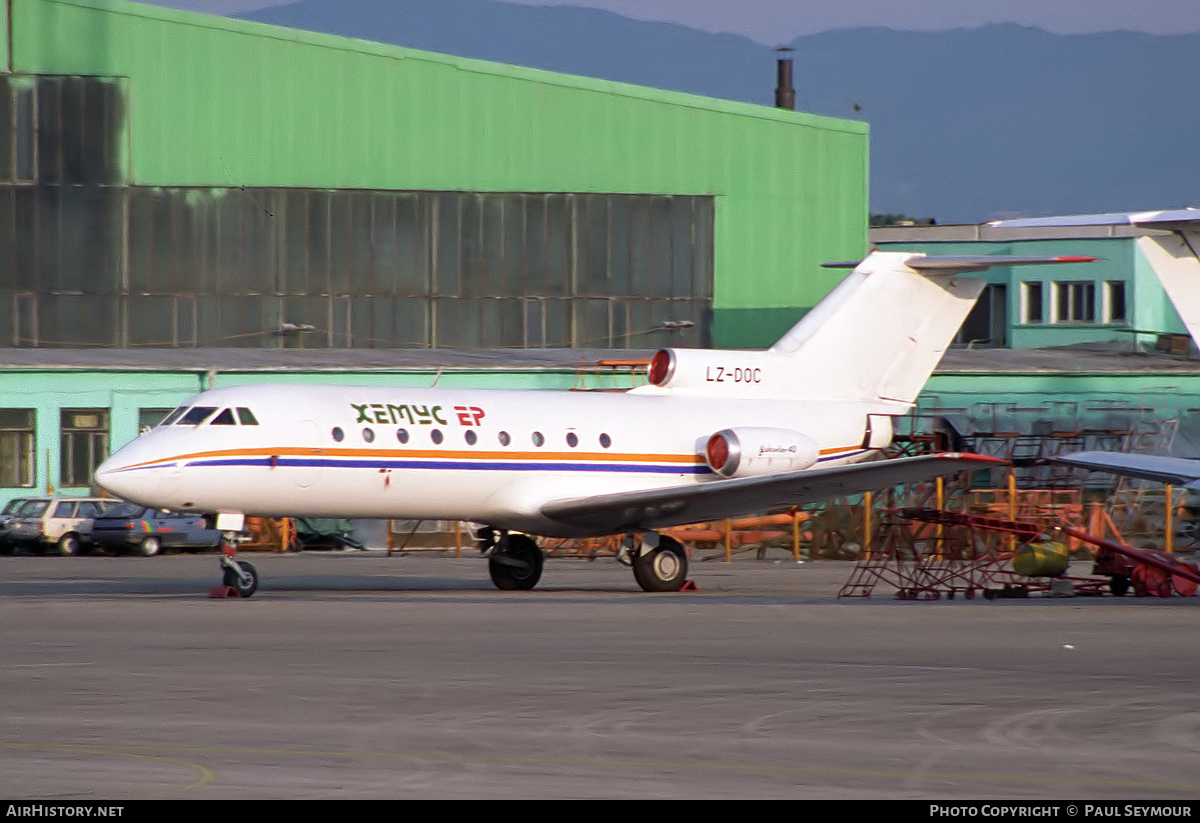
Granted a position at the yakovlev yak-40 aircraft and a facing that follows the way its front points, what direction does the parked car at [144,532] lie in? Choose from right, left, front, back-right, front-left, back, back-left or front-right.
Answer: right

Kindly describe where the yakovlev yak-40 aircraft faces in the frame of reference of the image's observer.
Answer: facing the viewer and to the left of the viewer

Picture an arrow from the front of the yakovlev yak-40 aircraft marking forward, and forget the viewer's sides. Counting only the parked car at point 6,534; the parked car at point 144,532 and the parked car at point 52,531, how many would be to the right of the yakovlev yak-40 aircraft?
3

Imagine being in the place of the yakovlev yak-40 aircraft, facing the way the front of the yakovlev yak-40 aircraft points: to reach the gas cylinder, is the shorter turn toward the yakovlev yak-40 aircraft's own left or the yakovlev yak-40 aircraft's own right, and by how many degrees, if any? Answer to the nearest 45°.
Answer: approximately 135° to the yakovlev yak-40 aircraft's own left

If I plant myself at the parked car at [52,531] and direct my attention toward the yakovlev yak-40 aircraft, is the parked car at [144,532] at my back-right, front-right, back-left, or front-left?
front-left

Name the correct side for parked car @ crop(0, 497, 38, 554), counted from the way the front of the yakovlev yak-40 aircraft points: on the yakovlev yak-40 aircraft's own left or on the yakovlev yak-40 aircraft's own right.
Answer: on the yakovlev yak-40 aircraft's own right
